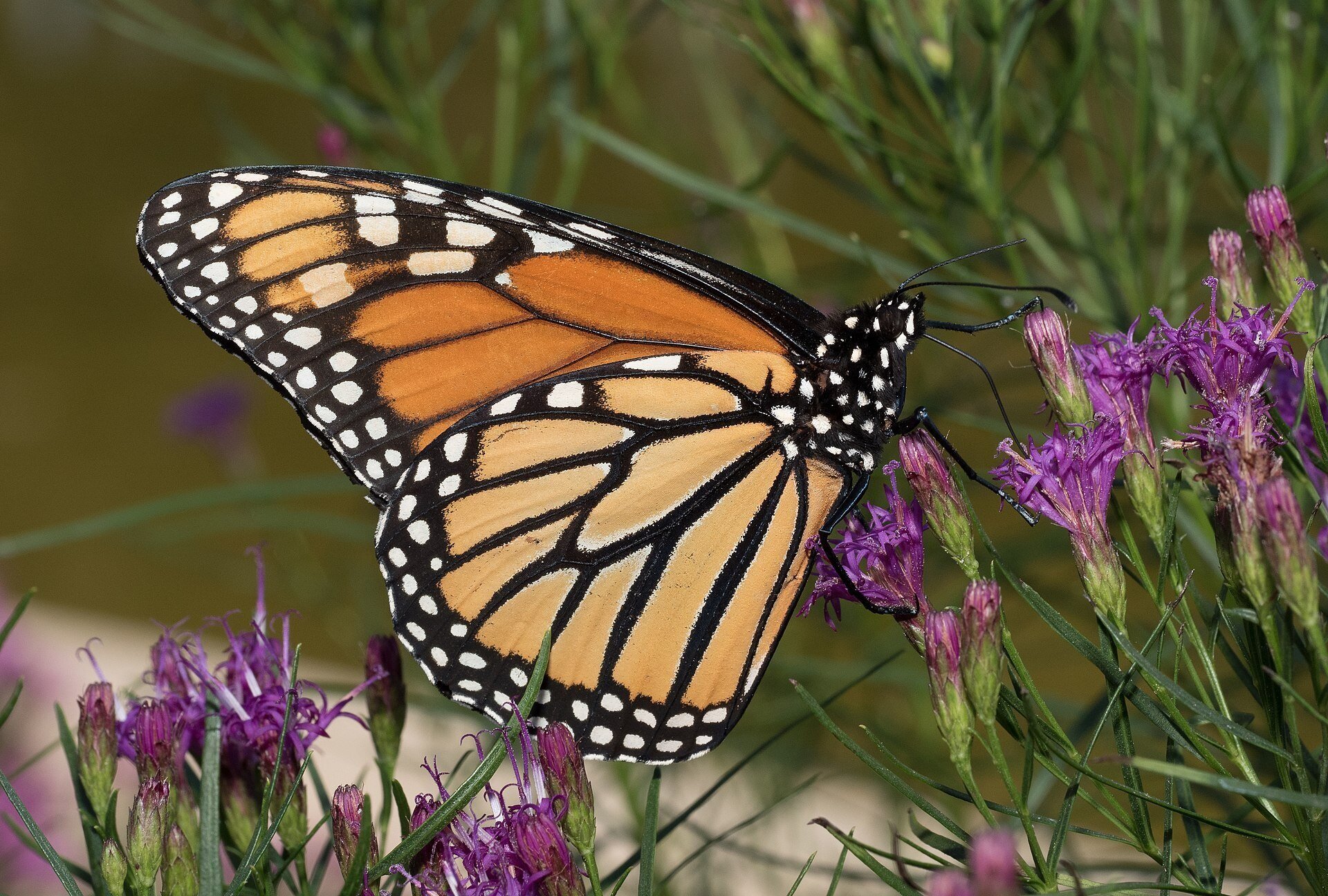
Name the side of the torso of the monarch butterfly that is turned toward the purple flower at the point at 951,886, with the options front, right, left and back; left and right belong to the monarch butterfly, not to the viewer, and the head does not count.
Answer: right

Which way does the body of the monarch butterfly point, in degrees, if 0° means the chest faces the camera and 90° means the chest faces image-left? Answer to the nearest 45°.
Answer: approximately 270°
